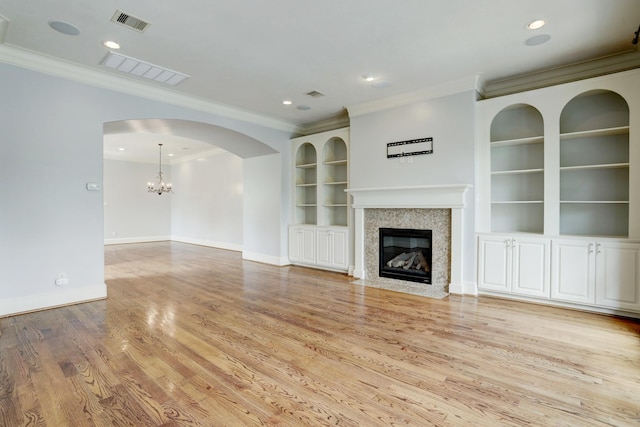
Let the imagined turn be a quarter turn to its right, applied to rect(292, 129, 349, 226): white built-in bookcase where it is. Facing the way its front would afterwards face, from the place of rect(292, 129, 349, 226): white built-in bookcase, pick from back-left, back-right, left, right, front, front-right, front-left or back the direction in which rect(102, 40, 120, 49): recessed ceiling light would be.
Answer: left

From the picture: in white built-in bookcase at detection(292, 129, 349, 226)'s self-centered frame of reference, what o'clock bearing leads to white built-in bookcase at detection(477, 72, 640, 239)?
white built-in bookcase at detection(477, 72, 640, 239) is roughly at 9 o'clock from white built-in bookcase at detection(292, 129, 349, 226).

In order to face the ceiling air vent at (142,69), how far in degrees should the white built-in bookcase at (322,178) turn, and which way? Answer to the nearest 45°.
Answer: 0° — it already faces it

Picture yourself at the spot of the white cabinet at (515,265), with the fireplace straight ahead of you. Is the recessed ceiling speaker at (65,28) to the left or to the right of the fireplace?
left

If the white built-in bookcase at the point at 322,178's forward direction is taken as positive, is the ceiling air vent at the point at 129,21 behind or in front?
in front

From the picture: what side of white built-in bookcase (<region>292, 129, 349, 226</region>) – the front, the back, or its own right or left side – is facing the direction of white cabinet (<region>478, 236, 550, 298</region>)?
left

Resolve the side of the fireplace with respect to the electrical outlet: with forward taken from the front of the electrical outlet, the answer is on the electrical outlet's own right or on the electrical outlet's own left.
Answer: on the electrical outlet's own left

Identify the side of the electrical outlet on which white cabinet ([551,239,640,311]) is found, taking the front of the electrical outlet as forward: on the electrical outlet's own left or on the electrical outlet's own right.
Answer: on the electrical outlet's own left

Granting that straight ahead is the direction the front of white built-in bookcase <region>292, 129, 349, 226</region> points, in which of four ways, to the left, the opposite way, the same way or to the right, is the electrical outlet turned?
to the left

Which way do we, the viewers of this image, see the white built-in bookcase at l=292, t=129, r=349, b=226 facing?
facing the viewer and to the left of the viewer

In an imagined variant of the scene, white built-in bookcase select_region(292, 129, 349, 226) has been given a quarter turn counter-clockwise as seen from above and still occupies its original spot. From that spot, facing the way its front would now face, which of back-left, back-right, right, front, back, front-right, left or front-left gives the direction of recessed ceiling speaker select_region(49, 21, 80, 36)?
right

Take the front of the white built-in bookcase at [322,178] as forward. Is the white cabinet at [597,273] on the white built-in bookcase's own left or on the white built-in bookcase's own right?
on the white built-in bookcase's own left
